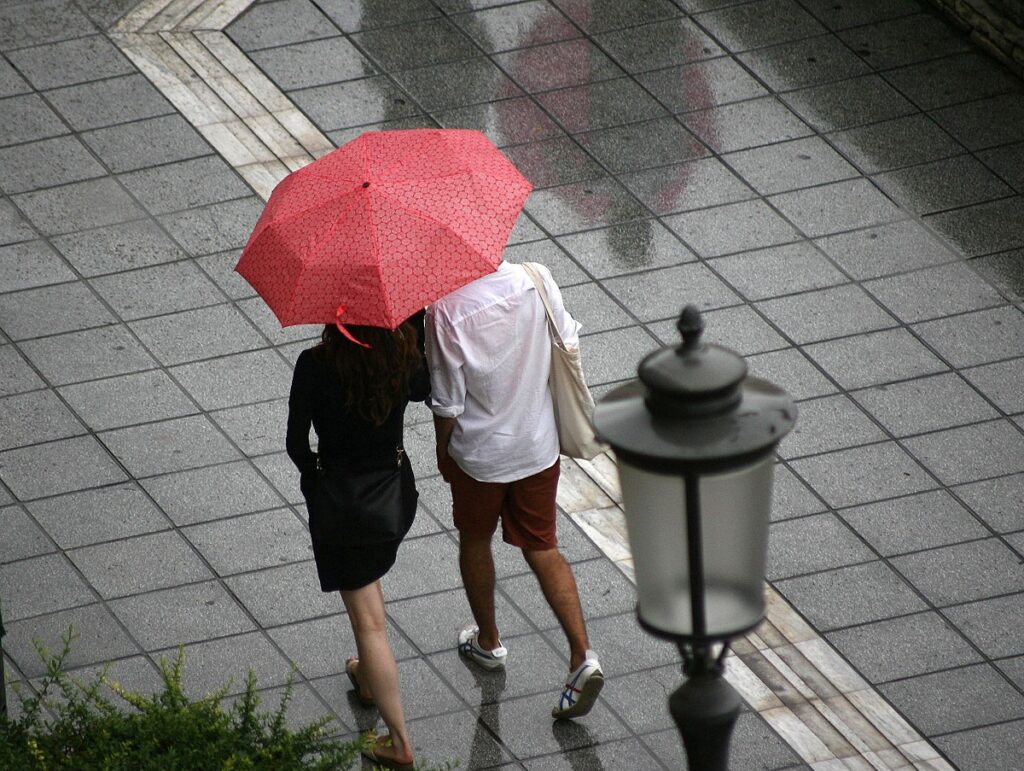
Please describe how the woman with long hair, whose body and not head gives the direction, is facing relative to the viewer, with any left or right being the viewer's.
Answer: facing away from the viewer and to the left of the viewer

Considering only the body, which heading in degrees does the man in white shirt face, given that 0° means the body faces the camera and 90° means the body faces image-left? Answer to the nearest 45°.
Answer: approximately 135°

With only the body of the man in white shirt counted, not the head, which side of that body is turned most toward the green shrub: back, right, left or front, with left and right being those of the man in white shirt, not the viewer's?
left

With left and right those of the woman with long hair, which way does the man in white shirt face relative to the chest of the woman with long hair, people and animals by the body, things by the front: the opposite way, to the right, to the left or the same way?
the same way

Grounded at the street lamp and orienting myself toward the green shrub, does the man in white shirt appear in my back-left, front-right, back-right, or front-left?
front-right

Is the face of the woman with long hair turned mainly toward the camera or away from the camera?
away from the camera

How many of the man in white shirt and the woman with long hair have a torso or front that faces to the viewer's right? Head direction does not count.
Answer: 0

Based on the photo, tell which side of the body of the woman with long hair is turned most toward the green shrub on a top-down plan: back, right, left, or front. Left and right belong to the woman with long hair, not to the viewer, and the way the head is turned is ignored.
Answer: left
